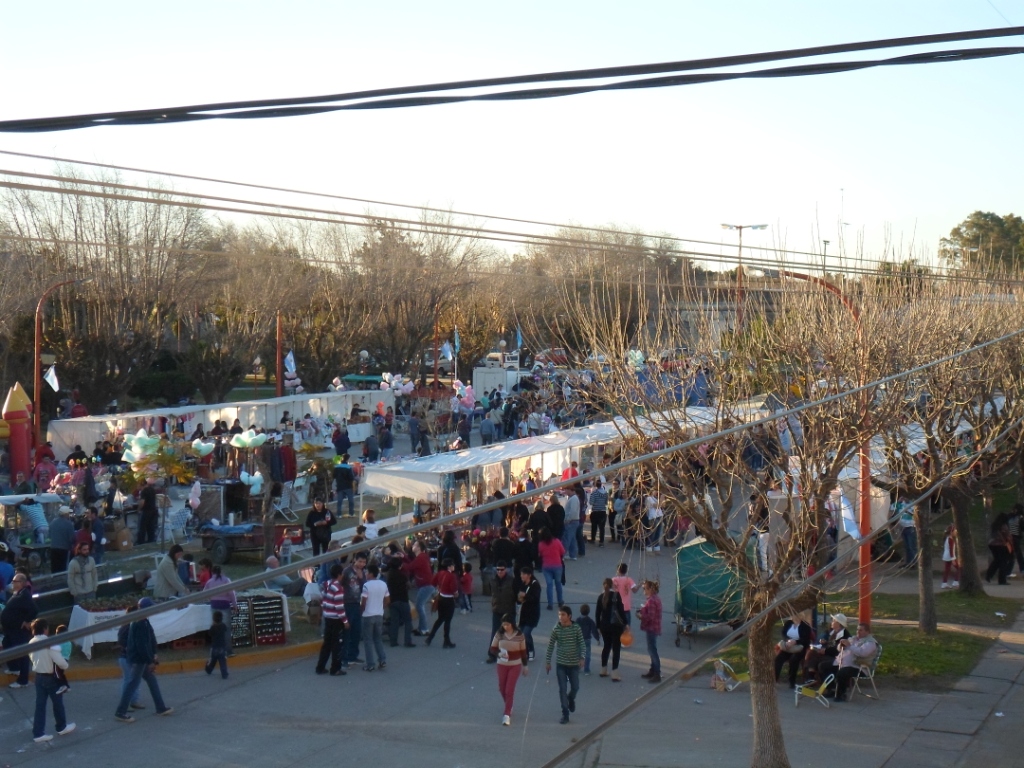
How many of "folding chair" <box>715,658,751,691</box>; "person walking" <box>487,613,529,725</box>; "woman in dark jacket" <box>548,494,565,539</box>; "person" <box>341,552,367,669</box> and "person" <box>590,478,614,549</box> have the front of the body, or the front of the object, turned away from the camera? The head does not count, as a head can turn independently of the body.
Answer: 2

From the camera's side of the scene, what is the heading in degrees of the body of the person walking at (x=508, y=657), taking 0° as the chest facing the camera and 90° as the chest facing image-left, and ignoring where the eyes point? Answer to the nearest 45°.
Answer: approximately 0°

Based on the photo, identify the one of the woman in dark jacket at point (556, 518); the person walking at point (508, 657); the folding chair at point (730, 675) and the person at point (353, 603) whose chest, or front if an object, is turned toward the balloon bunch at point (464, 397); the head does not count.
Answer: the woman in dark jacket

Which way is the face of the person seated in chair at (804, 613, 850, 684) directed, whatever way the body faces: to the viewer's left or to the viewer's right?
to the viewer's left

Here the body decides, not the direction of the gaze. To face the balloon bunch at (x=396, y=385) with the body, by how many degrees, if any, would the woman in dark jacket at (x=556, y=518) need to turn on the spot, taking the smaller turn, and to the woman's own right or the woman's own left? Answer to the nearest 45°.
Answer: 0° — they already face it

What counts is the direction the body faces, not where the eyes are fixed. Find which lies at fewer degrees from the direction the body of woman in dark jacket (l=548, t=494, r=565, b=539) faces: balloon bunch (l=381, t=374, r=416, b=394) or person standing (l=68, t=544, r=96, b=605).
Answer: the balloon bunch
